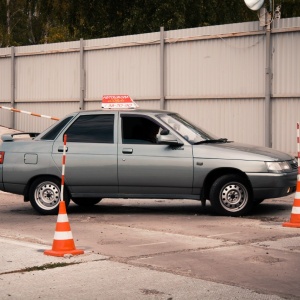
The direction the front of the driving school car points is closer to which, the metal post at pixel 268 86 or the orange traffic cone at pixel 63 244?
the metal post

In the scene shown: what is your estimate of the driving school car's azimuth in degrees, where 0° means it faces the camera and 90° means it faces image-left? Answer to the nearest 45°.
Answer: approximately 270°
